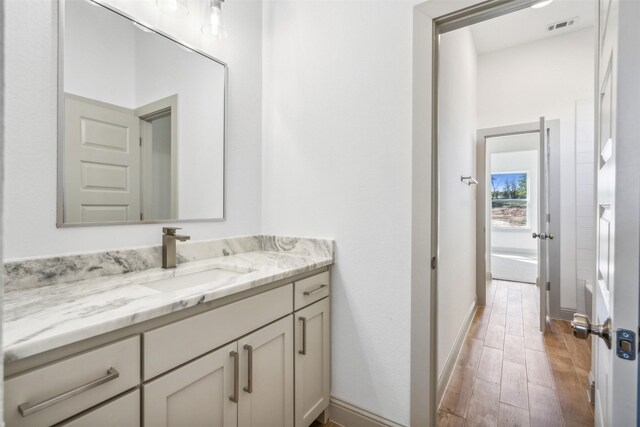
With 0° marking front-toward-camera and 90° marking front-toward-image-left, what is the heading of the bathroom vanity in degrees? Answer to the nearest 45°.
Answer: approximately 315°

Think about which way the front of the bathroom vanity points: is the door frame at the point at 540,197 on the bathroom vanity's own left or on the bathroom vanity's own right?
on the bathroom vanity's own left

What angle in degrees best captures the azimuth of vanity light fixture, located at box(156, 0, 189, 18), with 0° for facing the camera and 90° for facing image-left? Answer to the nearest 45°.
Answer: approximately 315°

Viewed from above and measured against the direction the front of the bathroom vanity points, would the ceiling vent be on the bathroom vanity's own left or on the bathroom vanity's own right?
on the bathroom vanity's own left
